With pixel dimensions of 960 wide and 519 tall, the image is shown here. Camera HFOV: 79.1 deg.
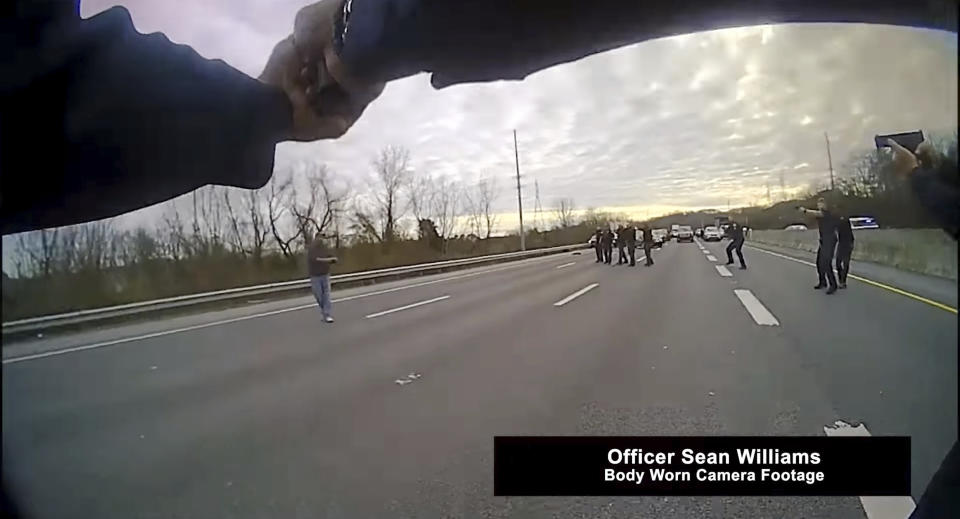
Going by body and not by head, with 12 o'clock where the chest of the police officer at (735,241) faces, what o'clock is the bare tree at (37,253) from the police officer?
The bare tree is roughly at 1 o'clock from the police officer.

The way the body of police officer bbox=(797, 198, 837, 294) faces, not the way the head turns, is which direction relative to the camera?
to the viewer's left

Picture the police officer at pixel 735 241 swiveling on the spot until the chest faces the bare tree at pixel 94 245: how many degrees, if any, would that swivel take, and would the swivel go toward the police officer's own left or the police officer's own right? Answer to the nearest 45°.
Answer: approximately 45° to the police officer's own right
